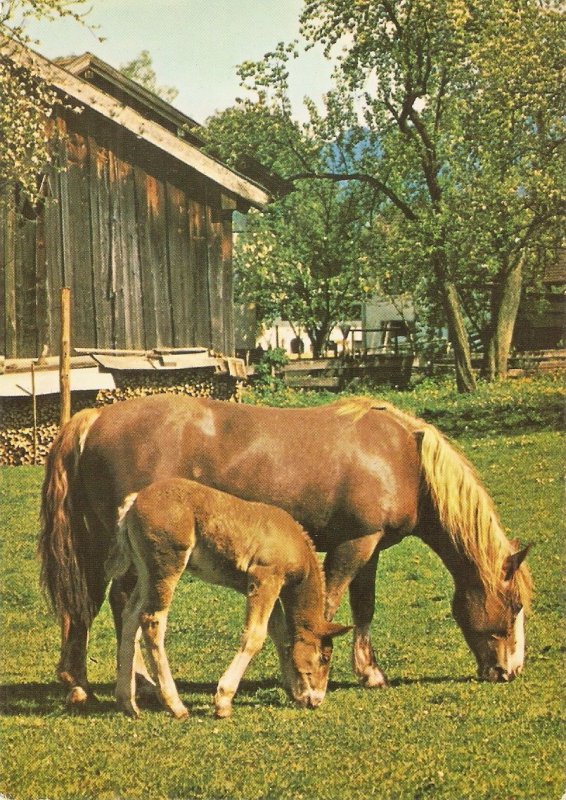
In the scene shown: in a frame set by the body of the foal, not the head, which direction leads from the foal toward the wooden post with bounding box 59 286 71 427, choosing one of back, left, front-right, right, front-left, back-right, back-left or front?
back-left

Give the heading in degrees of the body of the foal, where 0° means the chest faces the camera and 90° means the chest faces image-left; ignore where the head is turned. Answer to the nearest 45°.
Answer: approximately 270°

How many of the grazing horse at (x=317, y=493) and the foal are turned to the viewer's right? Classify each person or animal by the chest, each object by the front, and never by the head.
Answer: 2

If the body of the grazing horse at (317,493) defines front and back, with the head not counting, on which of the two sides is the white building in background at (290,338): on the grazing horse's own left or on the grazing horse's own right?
on the grazing horse's own left

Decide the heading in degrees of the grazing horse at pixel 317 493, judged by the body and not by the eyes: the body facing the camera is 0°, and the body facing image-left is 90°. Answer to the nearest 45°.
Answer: approximately 270°
